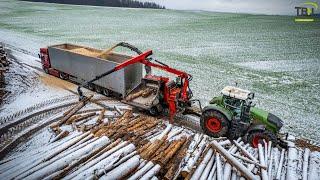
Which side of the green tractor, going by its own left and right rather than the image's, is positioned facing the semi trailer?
back

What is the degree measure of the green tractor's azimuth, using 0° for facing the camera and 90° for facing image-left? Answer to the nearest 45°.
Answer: approximately 315°

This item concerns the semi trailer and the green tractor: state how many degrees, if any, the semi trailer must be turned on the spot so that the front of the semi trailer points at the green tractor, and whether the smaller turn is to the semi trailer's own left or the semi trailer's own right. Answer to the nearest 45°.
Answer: approximately 180°

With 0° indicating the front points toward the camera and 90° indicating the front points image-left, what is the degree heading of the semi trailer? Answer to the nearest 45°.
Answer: approximately 135°
